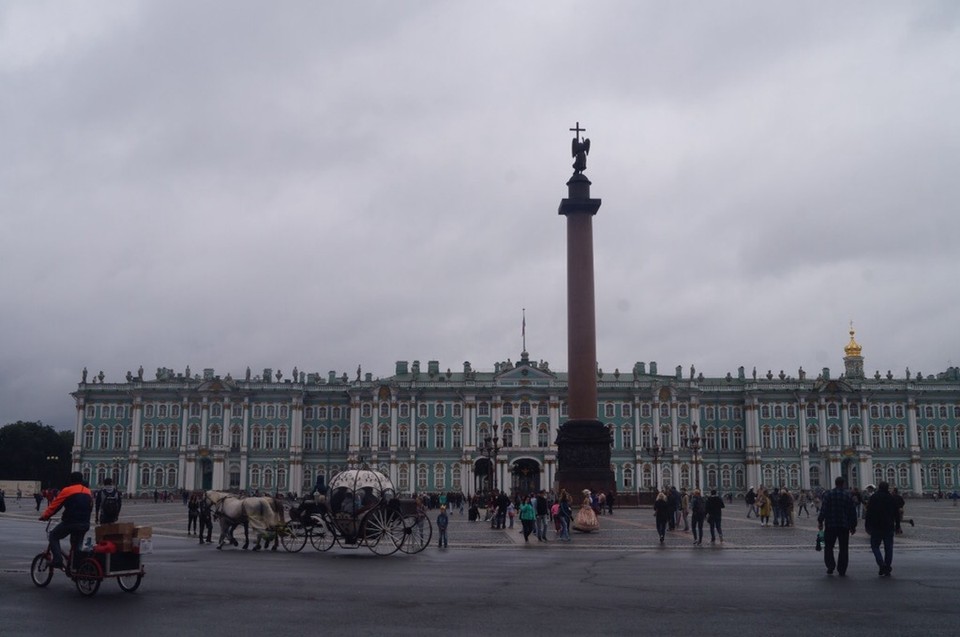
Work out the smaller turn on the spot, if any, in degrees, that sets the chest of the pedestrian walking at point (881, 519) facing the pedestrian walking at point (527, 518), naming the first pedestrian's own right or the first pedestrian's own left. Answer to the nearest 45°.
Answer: approximately 45° to the first pedestrian's own left

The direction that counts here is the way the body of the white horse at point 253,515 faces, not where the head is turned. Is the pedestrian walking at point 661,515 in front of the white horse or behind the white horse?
behind

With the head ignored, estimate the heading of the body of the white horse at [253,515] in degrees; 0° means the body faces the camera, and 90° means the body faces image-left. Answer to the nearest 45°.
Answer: approximately 90°

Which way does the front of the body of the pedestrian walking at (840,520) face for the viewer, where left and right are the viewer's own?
facing away from the viewer

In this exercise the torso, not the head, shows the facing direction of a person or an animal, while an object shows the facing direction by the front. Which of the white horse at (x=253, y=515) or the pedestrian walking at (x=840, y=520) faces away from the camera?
the pedestrian walking

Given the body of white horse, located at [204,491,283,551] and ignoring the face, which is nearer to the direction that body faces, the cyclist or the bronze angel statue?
the cyclist

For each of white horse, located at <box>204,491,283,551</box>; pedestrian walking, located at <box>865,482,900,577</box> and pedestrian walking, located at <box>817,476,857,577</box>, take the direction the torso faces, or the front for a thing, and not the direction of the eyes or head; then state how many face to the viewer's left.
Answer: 1

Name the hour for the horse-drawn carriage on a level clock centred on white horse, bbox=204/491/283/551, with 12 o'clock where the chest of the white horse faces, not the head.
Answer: The horse-drawn carriage is roughly at 7 o'clock from the white horse.

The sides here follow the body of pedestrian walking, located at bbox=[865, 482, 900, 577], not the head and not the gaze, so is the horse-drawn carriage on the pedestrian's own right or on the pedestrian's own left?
on the pedestrian's own left

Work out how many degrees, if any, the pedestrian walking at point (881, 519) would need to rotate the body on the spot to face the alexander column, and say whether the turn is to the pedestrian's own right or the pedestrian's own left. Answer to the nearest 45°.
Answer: approximately 45° to the pedestrian's own left

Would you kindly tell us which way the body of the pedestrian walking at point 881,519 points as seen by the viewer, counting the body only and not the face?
away from the camera

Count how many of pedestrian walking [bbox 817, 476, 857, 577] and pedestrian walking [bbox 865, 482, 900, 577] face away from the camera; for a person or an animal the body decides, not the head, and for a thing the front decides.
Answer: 2

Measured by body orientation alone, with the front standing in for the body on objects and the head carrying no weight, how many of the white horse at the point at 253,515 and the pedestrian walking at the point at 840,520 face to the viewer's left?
1
